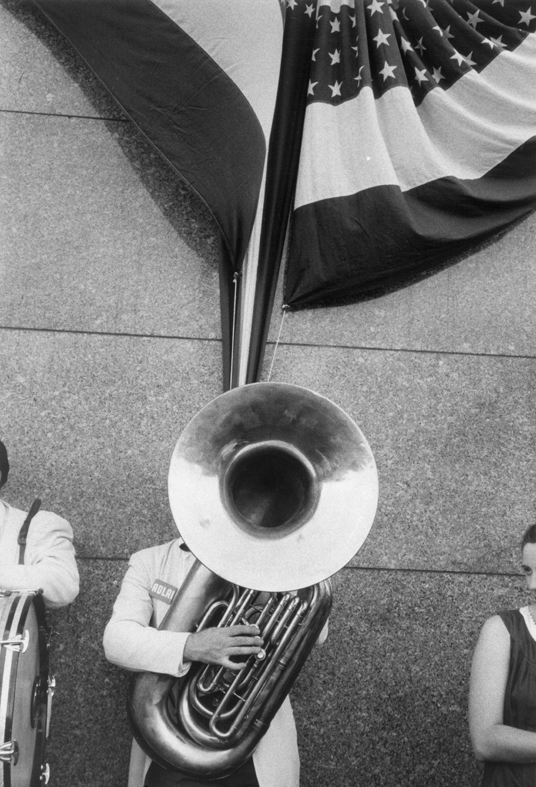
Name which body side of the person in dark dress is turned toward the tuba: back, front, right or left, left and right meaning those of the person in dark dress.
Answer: right

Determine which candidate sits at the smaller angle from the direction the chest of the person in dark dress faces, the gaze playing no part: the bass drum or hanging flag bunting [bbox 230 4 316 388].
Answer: the bass drum

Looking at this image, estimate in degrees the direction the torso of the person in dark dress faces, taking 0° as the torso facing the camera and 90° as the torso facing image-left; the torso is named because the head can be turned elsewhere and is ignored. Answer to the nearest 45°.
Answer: approximately 0°

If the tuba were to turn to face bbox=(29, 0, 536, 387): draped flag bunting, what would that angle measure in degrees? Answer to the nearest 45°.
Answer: approximately 180°

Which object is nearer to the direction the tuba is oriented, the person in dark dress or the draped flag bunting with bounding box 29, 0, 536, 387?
the person in dark dress

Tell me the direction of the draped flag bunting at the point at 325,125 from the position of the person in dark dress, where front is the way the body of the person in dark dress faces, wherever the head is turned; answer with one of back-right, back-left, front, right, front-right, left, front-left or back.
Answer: back-right

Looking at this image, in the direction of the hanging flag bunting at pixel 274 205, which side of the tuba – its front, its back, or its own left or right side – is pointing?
back

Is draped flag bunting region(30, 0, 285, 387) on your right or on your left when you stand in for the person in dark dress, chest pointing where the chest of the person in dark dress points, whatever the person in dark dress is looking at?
on your right

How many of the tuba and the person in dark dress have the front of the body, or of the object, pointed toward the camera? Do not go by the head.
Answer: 2

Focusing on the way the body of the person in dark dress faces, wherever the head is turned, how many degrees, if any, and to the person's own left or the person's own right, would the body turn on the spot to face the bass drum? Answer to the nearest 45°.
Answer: approximately 45° to the person's own right
